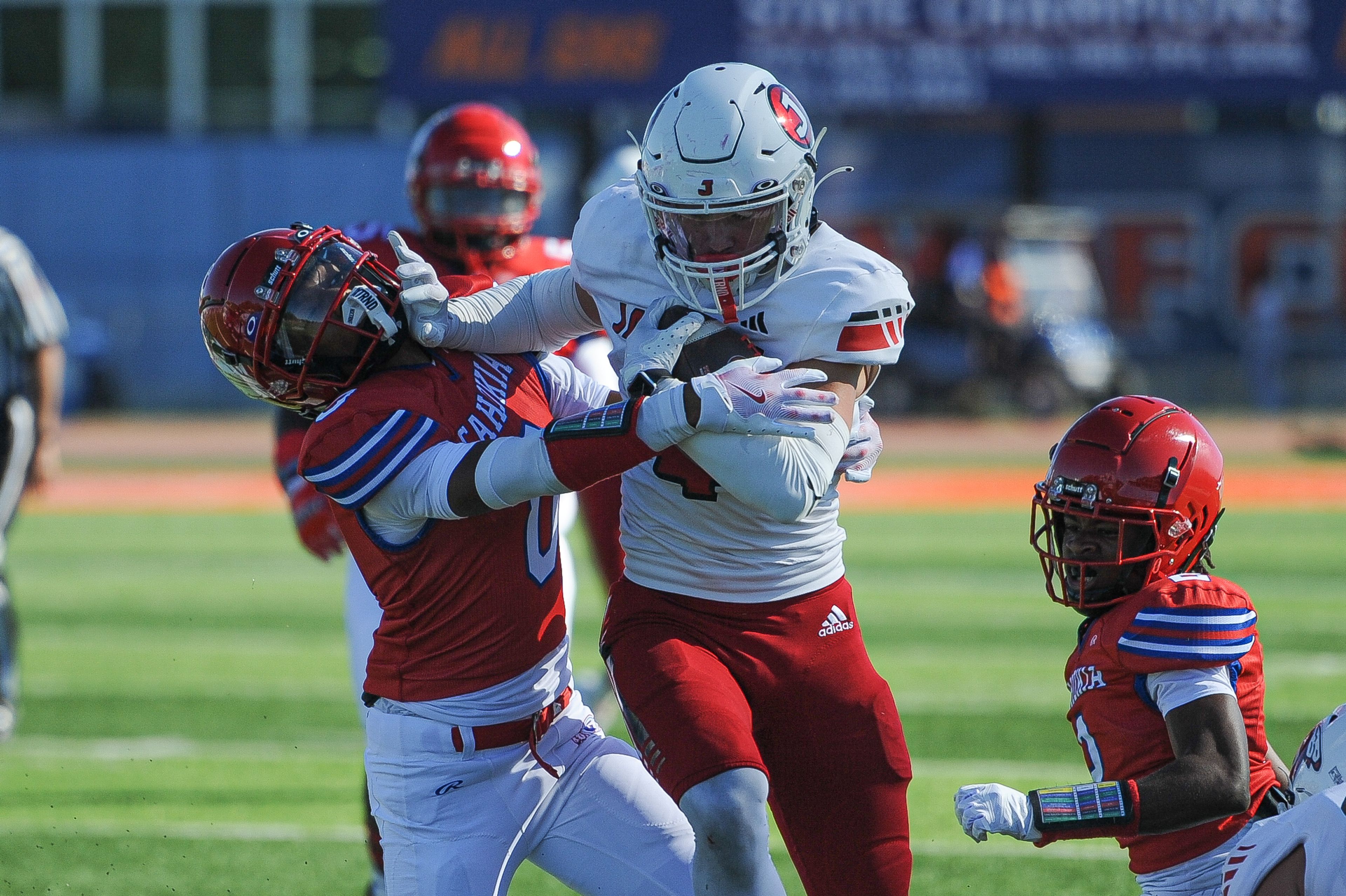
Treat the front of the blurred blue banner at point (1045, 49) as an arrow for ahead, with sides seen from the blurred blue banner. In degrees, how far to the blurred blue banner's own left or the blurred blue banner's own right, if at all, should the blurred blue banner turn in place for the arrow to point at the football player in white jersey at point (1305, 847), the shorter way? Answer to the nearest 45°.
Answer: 0° — it already faces them

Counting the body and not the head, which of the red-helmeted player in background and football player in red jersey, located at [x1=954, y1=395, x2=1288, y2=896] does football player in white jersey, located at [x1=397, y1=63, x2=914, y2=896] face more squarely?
the football player in red jersey

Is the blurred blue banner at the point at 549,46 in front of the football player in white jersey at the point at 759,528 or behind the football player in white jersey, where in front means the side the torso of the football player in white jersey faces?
behind

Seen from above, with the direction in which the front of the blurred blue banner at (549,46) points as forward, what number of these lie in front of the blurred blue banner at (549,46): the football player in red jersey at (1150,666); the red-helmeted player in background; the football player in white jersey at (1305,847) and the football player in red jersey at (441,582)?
4

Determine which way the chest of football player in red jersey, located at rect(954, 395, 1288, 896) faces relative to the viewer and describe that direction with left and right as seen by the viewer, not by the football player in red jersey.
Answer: facing the viewer and to the left of the viewer

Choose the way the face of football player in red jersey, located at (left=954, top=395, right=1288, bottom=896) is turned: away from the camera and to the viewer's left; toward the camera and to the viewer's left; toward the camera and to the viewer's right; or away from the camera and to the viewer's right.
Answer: toward the camera and to the viewer's left

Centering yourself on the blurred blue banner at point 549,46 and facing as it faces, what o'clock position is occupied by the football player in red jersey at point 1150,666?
The football player in red jersey is roughly at 12 o'clock from the blurred blue banner.

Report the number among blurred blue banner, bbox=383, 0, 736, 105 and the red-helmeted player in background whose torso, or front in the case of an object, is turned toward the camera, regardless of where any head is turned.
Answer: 2

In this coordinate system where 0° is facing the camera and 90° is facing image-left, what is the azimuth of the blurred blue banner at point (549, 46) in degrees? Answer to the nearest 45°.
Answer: approximately 0°

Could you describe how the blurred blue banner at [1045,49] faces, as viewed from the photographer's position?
facing the viewer

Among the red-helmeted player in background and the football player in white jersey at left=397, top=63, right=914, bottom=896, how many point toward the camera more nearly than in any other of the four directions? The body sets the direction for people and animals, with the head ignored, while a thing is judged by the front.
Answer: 2

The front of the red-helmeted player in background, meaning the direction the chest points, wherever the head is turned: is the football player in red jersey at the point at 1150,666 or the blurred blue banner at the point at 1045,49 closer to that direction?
the football player in red jersey

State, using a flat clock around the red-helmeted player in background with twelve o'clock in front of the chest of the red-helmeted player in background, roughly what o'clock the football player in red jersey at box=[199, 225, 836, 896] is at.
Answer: The football player in red jersey is roughly at 12 o'clock from the red-helmeted player in background.

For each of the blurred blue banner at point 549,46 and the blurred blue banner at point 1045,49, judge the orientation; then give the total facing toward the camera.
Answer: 2
